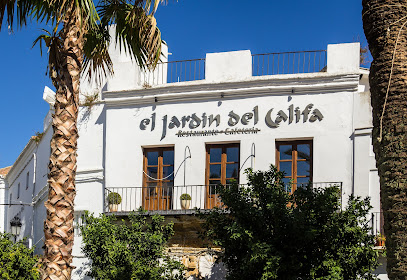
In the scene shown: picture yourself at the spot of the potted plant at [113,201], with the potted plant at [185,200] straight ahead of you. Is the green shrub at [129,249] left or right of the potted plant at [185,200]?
right

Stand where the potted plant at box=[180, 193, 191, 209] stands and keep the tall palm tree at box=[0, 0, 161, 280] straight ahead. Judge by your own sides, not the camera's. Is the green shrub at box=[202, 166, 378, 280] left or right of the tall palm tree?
left

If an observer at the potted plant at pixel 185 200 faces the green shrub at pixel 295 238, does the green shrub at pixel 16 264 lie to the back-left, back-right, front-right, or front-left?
back-right

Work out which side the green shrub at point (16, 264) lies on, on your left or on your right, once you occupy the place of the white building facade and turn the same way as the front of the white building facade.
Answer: on your right

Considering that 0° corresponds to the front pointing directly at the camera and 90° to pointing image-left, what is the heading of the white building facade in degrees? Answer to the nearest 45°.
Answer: approximately 0°

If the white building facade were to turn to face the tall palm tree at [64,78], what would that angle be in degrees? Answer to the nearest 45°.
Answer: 0° — it already faces it

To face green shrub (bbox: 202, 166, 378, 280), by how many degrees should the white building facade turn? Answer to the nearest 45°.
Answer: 0° — it already faces it
